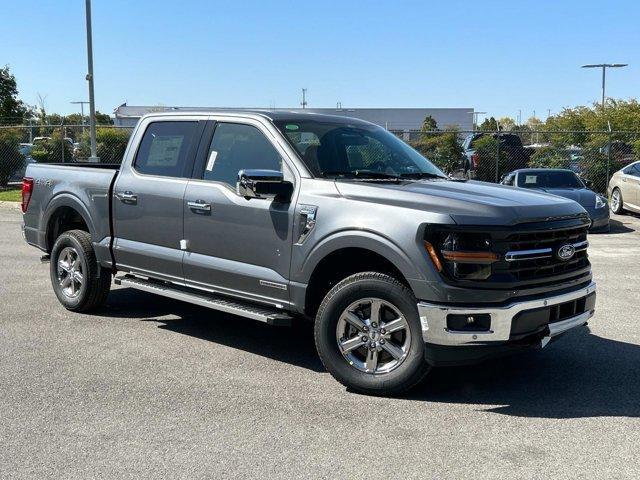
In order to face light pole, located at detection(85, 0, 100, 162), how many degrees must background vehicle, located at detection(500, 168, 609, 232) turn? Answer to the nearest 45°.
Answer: approximately 135° to its right

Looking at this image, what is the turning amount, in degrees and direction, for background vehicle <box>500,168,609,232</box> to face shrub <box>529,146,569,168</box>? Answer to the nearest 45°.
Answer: approximately 135° to its left

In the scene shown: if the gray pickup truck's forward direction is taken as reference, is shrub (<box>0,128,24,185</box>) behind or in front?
behind

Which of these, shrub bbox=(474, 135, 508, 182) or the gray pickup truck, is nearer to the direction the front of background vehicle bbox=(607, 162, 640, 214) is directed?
the gray pickup truck

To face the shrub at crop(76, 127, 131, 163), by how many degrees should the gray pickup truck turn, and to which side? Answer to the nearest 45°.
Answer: approximately 135° to its left

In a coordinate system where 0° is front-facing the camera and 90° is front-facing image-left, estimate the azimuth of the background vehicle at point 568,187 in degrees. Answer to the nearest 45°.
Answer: approximately 315°
